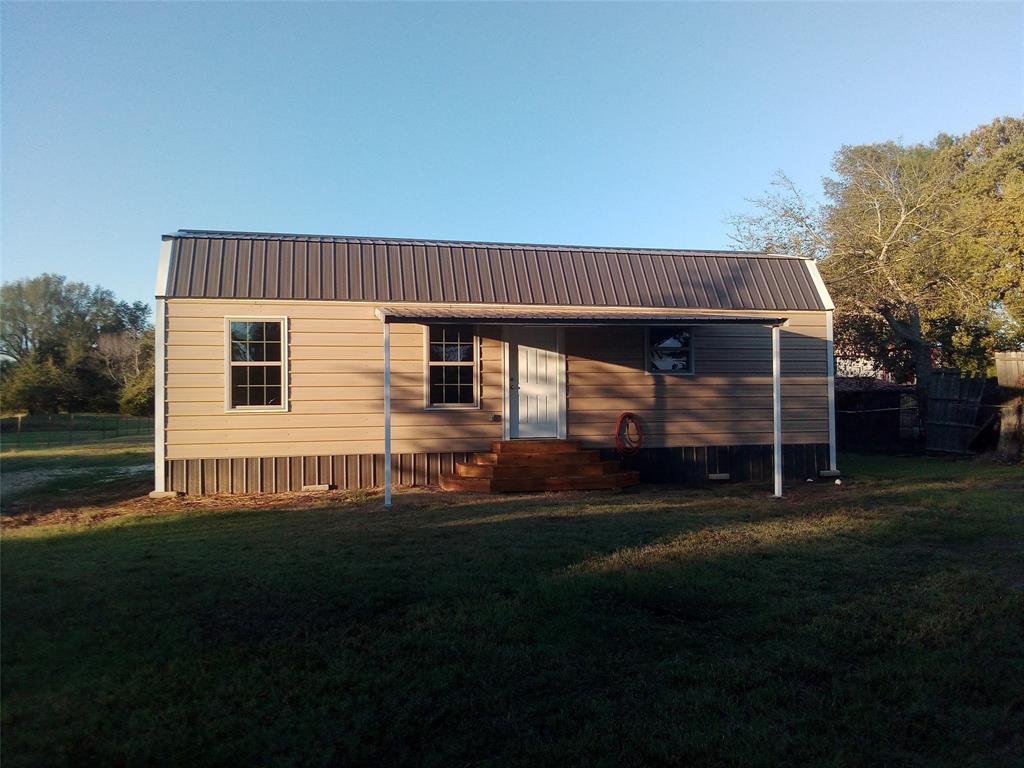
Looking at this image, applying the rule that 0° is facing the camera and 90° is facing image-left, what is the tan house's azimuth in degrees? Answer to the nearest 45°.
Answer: approximately 0°

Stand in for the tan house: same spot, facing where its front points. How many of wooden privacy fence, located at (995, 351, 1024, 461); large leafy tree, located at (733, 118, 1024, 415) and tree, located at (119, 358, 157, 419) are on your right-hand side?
1

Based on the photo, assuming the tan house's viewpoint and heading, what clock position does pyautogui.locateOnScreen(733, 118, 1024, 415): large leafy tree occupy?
The large leafy tree is roughly at 8 o'clock from the tan house.

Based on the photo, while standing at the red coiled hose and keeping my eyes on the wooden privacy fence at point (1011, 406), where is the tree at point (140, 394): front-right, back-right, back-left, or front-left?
back-left

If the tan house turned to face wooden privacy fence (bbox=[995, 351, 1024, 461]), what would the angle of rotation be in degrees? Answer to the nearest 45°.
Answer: approximately 90° to its left

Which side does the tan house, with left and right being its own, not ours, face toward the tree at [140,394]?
back
